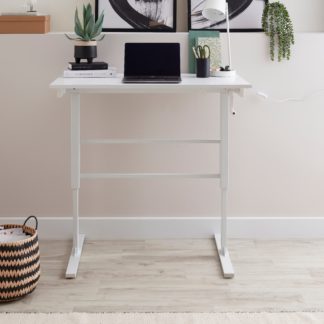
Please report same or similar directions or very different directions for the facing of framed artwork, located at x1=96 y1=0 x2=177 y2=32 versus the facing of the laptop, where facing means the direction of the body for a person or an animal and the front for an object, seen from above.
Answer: same or similar directions

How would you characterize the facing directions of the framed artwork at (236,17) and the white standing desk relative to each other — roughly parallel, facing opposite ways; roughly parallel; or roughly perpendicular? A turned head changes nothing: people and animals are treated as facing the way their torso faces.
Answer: roughly parallel

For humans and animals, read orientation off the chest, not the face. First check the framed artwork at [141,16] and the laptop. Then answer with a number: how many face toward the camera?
2

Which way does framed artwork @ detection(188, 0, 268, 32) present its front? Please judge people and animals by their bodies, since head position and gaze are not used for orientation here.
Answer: toward the camera

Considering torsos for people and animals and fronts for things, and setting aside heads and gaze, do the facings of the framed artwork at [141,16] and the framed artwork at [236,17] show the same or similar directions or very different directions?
same or similar directions

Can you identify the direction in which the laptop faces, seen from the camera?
facing the viewer
